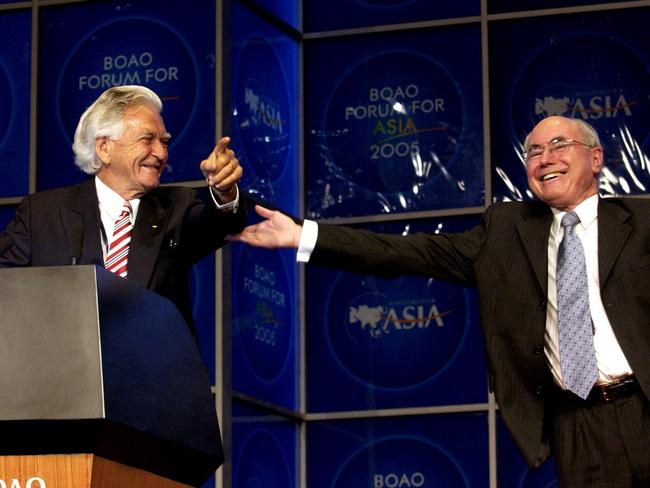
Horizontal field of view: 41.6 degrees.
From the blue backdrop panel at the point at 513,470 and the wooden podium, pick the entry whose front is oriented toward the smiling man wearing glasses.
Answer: the blue backdrop panel

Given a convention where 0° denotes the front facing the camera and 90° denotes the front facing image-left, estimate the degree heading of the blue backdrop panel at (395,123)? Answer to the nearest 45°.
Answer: approximately 0°

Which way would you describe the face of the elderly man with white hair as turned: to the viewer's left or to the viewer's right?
to the viewer's right

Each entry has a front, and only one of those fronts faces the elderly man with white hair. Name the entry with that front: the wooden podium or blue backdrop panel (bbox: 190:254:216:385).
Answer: the blue backdrop panel

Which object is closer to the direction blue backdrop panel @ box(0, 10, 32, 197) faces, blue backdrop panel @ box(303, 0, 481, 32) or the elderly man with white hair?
the elderly man with white hair

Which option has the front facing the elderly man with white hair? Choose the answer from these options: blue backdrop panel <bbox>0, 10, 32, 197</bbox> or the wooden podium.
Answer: the blue backdrop panel

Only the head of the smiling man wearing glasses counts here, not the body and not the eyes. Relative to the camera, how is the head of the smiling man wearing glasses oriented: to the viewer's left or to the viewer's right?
to the viewer's left

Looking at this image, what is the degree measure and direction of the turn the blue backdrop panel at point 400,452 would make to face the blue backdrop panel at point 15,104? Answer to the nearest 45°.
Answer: approximately 90° to its right
